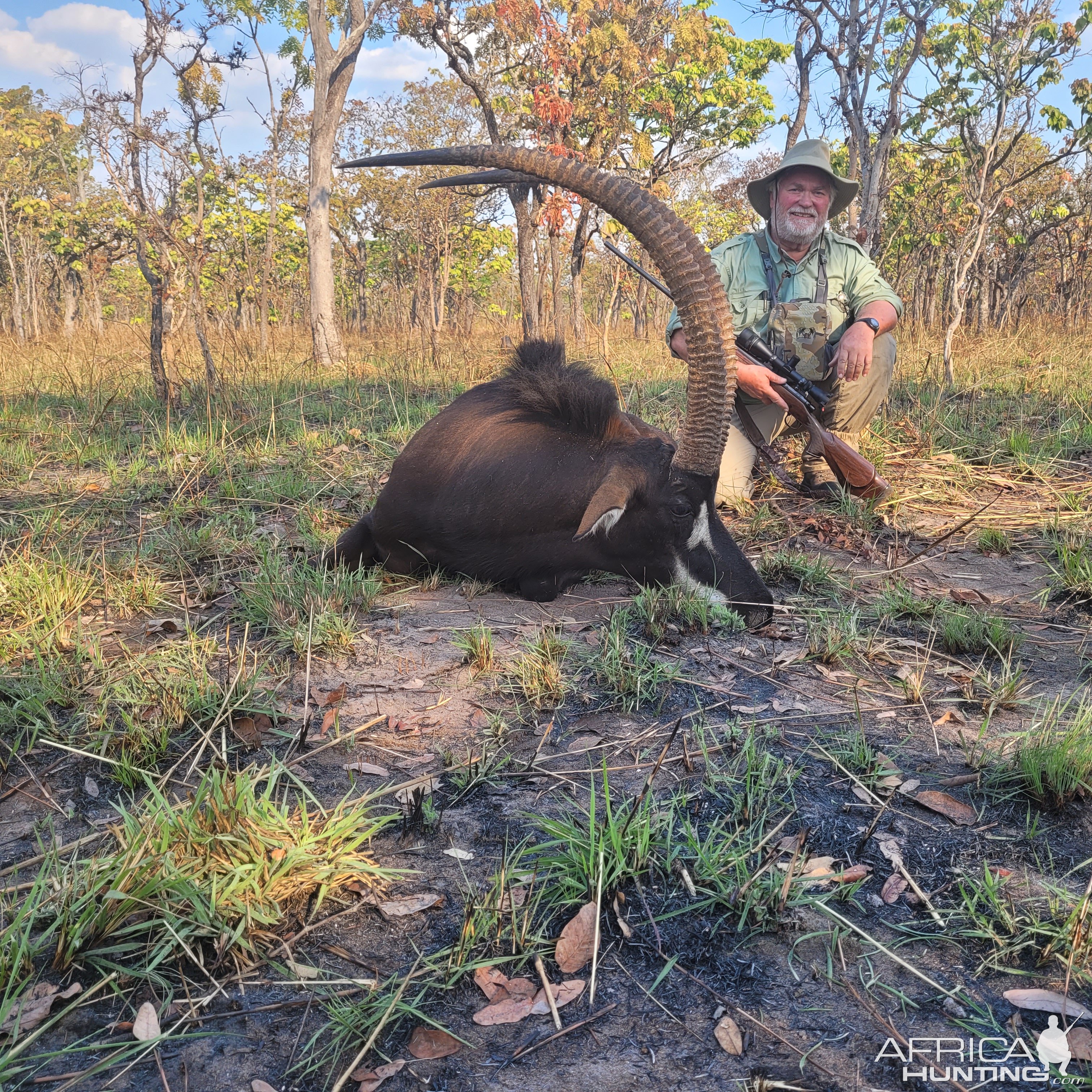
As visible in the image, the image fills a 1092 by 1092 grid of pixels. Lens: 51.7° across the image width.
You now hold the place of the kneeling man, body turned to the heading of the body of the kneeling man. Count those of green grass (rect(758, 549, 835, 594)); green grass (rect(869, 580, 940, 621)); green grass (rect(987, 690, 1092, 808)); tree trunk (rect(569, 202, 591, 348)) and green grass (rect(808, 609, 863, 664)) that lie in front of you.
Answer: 4

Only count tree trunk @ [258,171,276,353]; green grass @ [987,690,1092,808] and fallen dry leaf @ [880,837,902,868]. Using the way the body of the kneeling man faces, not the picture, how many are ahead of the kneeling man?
2

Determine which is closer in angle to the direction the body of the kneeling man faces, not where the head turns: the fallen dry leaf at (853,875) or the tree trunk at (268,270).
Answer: the fallen dry leaf

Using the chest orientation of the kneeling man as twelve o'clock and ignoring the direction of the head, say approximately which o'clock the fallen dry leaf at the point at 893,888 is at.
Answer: The fallen dry leaf is roughly at 12 o'clock from the kneeling man.

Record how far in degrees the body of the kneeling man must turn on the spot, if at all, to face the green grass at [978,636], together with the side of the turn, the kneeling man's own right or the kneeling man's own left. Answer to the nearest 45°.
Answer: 0° — they already face it

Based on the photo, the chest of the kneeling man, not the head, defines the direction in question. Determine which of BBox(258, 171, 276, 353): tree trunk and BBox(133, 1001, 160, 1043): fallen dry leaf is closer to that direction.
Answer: the fallen dry leaf

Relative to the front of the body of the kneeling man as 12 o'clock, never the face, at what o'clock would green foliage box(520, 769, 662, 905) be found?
The green foliage is roughly at 12 o'clock from the kneeling man.

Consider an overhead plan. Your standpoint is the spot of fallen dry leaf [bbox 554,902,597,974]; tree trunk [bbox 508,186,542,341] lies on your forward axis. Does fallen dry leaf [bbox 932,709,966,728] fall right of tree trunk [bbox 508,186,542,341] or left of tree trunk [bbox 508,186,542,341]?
right

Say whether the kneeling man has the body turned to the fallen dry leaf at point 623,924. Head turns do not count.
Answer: yes

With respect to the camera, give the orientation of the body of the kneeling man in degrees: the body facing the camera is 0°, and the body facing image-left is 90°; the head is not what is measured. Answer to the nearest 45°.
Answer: approximately 0°
